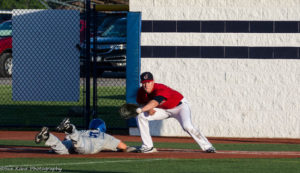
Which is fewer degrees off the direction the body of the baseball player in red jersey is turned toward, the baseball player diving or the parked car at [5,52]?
the baseball player diving

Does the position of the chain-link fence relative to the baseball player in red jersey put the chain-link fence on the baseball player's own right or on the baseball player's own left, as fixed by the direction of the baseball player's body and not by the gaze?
on the baseball player's own right

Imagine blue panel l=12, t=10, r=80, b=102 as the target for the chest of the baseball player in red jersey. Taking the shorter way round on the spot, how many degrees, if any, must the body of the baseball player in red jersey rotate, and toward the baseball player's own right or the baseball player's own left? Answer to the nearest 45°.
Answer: approximately 90° to the baseball player's own right

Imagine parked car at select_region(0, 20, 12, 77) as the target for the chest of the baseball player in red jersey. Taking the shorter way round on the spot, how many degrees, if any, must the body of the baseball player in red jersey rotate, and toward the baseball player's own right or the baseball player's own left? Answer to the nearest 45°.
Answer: approximately 90° to the baseball player's own right

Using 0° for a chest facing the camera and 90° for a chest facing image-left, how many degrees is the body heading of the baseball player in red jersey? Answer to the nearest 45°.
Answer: approximately 45°

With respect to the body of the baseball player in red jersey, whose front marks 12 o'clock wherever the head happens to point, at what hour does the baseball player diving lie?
The baseball player diving is roughly at 1 o'clock from the baseball player in red jersey.

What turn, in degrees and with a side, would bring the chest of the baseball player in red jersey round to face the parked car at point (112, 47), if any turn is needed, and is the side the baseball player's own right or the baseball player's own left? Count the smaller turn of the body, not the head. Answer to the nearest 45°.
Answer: approximately 135° to the baseball player's own right

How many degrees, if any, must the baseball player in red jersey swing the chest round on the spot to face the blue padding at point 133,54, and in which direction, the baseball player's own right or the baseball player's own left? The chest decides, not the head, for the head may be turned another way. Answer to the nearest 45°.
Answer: approximately 135° to the baseball player's own right
